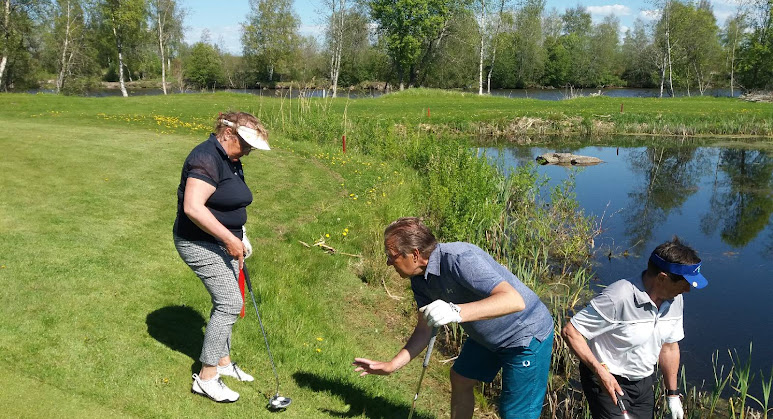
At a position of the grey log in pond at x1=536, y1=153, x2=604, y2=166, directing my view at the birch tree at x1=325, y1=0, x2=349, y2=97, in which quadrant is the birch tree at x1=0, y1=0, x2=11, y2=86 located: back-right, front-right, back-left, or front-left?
front-left

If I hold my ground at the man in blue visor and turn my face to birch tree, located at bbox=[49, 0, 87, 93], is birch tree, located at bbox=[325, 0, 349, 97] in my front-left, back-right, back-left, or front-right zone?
front-right

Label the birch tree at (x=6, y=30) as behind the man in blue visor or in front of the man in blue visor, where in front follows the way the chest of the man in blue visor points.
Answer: behind

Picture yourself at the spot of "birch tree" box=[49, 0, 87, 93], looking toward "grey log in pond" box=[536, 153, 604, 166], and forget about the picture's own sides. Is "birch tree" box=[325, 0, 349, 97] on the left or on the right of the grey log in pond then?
left

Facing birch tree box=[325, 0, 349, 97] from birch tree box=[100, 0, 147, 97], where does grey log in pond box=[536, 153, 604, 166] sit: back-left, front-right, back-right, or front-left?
front-right

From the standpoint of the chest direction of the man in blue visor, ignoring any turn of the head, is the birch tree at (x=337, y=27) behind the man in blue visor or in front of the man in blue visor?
behind

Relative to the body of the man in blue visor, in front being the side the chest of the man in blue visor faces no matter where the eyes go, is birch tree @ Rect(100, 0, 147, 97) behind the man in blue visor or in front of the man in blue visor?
behind

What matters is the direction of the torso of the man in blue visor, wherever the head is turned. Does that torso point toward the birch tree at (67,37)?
no
